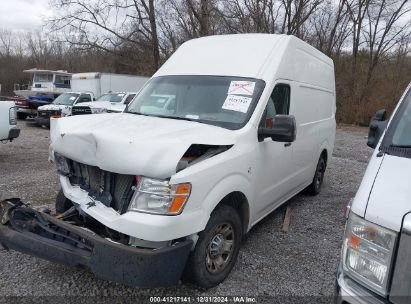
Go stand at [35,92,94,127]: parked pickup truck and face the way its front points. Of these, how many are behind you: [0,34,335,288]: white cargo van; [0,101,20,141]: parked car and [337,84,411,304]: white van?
0

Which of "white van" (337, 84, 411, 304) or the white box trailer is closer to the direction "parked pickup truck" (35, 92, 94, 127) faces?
the white van

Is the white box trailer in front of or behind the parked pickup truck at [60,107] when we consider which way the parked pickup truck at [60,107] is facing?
behind

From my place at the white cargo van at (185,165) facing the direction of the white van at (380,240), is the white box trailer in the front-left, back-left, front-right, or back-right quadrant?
back-left

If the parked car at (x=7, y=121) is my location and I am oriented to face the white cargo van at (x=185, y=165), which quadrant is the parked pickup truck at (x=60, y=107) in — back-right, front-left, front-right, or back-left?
back-left

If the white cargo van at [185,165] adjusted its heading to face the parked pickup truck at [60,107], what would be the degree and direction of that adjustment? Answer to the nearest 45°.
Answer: approximately 135° to its right

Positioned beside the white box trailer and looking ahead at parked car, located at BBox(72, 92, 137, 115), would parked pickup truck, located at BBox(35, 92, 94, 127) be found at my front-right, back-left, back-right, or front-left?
front-right

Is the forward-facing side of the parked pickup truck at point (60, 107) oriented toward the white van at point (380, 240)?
no

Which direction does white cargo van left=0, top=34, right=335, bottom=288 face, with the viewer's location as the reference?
facing the viewer and to the left of the viewer

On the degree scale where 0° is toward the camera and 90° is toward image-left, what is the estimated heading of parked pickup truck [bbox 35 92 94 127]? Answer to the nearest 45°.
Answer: approximately 45°

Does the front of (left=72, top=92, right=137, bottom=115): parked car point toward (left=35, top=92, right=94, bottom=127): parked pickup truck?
no

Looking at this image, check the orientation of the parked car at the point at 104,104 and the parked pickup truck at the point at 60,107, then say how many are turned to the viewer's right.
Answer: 0

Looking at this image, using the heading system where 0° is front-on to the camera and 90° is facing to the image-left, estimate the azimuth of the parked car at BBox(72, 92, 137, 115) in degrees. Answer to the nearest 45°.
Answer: approximately 45°

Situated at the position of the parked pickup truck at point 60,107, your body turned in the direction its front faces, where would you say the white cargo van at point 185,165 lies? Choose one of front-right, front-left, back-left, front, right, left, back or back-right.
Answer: front-left

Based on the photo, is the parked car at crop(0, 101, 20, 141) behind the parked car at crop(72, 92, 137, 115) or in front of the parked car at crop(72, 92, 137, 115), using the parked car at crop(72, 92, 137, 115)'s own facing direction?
in front

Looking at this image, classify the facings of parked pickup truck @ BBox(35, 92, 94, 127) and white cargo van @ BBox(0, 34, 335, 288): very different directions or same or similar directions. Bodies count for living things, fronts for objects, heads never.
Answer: same or similar directions

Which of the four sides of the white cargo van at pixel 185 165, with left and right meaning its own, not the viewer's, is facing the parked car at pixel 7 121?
right

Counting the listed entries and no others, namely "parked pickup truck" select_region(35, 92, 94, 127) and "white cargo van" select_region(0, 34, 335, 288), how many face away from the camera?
0
